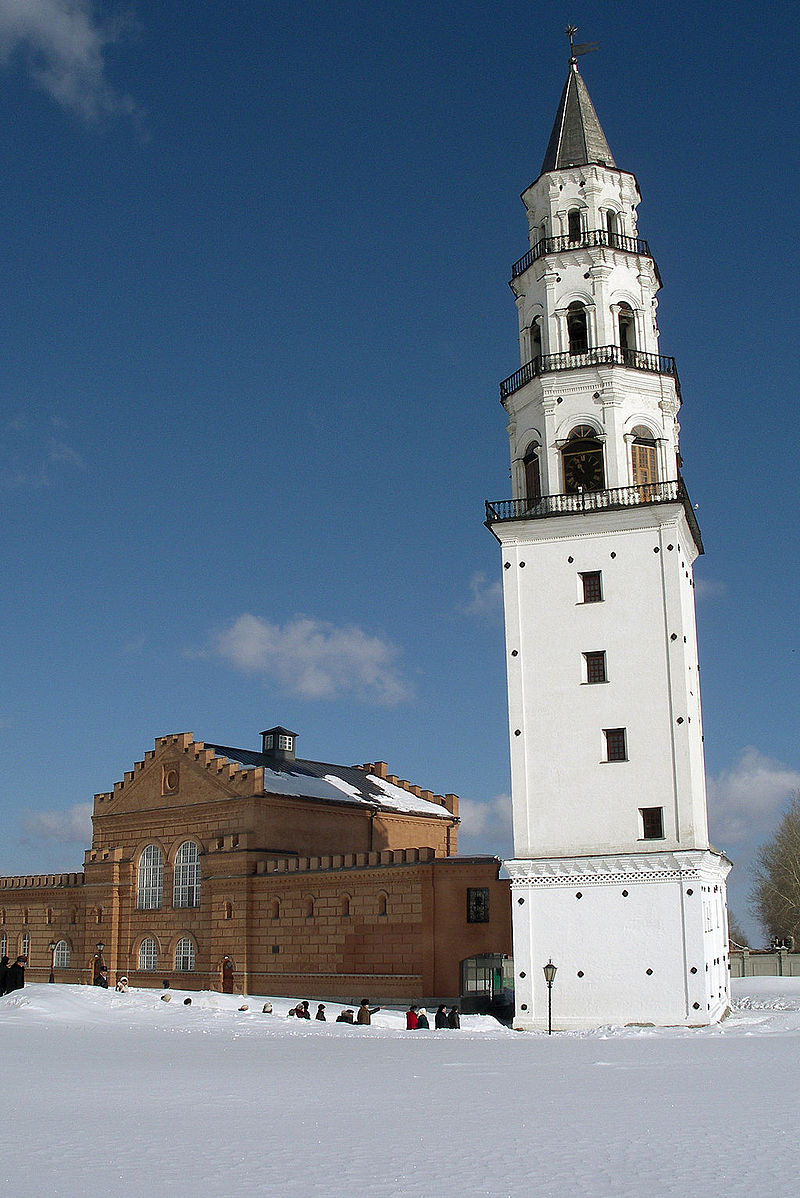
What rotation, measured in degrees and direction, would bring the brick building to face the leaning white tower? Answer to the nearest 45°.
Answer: approximately 90° to its left

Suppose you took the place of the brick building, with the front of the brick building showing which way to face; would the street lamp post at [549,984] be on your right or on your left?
on your left

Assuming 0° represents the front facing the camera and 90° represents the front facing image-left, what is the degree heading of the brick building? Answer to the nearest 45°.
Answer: approximately 45°
